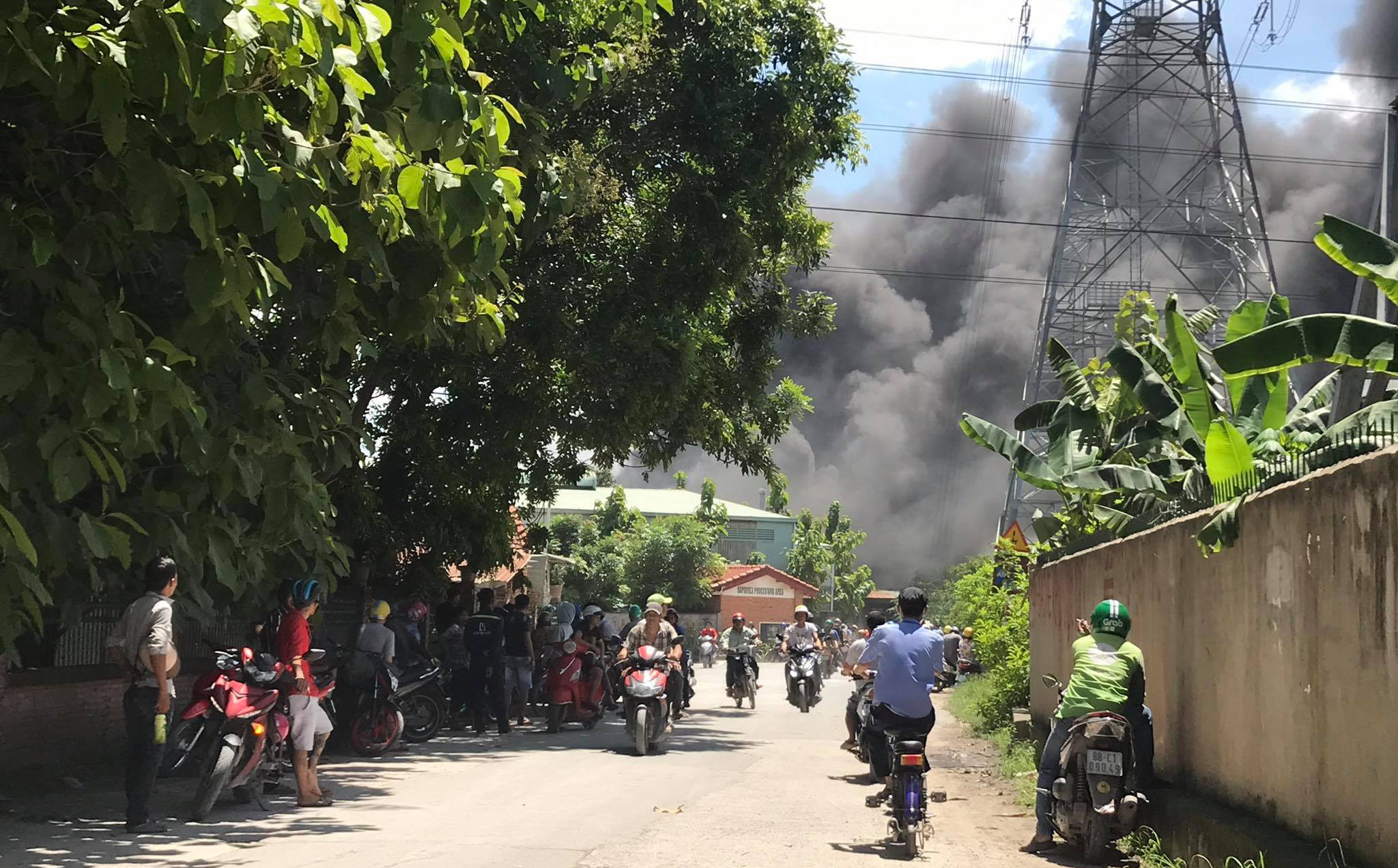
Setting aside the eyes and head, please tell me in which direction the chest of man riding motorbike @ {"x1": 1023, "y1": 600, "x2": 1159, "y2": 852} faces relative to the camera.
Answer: away from the camera

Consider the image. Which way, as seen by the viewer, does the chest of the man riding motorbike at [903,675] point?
away from the camera

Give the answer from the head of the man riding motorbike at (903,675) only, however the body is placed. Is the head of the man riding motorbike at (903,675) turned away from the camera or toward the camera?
away from the camera

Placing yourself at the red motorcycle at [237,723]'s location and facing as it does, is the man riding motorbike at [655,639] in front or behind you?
behind

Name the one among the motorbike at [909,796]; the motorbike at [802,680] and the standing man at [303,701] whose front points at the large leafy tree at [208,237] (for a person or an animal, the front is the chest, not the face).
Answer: the motorbike at [802,680]

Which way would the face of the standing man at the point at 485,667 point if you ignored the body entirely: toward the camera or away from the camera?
away from the camera

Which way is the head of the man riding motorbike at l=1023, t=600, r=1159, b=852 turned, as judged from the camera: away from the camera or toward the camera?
away from the camera

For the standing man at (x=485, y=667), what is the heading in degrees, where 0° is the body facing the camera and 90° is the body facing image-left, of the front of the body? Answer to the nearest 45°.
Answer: approximately 180°

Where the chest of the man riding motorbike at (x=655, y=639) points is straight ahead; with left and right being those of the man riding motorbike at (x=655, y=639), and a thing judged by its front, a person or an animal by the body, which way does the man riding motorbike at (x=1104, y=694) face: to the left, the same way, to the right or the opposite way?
the opposite way

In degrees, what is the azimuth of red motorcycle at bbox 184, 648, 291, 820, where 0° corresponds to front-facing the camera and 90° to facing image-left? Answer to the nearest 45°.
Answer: approximately 45°
